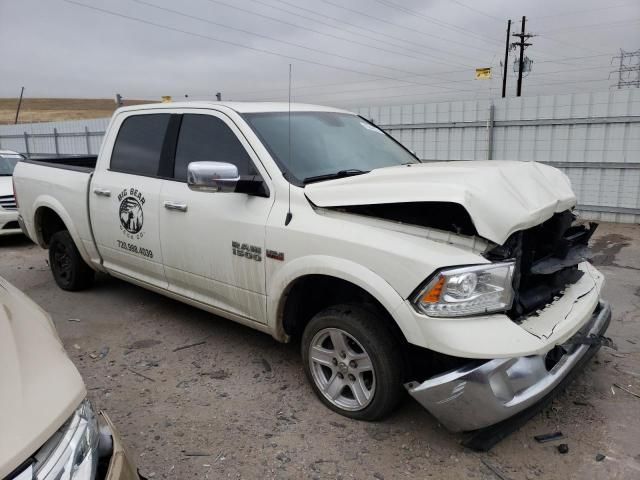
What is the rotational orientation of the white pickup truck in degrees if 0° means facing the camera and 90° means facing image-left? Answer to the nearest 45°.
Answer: approximately 315°

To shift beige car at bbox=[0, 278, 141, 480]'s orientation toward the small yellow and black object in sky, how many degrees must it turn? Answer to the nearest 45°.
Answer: approximately 90° to its left

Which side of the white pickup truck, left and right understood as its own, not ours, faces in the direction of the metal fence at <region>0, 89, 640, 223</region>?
left

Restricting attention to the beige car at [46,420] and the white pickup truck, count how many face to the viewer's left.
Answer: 0

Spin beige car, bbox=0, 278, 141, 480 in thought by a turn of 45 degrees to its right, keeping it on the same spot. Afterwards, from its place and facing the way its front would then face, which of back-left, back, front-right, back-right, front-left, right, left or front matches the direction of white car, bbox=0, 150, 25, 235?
back

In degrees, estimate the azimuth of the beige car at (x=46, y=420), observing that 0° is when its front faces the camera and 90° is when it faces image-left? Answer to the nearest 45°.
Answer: approximately 315°

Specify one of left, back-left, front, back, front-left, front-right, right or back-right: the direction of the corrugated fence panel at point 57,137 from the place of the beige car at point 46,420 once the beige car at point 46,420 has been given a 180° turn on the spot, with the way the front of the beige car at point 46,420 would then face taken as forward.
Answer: front-right

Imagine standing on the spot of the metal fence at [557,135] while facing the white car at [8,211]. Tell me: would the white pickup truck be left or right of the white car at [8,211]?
left

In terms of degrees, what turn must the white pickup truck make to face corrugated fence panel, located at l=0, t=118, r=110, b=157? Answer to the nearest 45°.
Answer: approximately 180°

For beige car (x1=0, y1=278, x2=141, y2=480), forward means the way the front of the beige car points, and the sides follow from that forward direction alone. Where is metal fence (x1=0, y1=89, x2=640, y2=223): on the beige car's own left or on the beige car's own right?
on the beige car's own left

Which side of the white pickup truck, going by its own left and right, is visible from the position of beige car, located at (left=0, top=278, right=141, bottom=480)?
right
